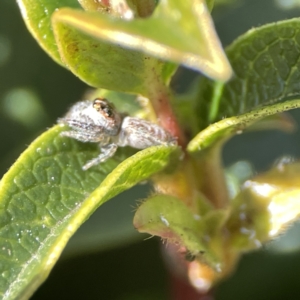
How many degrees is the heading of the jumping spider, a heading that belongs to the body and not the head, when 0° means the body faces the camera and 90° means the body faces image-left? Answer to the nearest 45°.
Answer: approximately 90°
